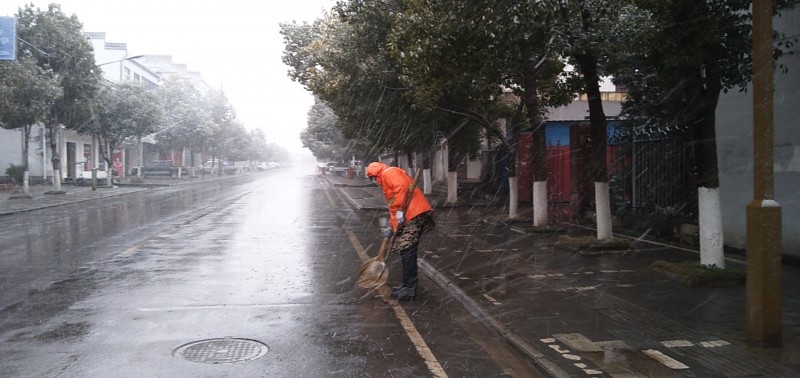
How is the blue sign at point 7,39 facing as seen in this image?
toward the camera

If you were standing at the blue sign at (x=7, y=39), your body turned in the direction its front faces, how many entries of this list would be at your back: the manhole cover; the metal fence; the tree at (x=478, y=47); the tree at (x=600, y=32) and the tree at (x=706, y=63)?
0

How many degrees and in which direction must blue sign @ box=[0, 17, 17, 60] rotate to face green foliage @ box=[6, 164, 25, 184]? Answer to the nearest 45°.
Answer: approximately 180°

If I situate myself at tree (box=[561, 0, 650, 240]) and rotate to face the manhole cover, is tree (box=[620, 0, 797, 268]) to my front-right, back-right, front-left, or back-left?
front-left

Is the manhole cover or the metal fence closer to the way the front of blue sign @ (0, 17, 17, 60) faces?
the manhole cover

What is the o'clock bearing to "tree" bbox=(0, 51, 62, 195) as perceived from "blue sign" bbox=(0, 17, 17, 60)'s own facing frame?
The tree is roughly at 6 o'clock from the blue sign.

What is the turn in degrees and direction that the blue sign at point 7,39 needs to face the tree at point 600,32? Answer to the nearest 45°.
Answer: approximately 45° to its left

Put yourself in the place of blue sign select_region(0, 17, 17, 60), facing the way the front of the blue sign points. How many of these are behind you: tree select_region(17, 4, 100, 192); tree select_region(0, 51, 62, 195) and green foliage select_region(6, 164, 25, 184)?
3

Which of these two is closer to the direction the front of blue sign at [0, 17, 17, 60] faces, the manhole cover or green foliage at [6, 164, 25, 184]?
the manhole cover

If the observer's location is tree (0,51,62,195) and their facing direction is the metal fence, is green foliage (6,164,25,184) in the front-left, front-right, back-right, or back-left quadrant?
back-left

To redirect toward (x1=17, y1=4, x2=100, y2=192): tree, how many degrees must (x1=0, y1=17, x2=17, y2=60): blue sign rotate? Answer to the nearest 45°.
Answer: approximately 180°

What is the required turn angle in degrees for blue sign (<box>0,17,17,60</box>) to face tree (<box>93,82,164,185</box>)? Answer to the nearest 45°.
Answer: approximately 180°

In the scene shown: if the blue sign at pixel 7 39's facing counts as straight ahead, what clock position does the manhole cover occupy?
The manhole cover is roughly at 12 o'clock from the blue sign.

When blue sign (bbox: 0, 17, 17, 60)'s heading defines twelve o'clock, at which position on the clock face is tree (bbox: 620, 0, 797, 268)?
The tree is roughly at 11 o'clock from the blue sign.

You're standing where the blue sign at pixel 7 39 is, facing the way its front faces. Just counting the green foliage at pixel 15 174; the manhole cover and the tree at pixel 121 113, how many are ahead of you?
1
